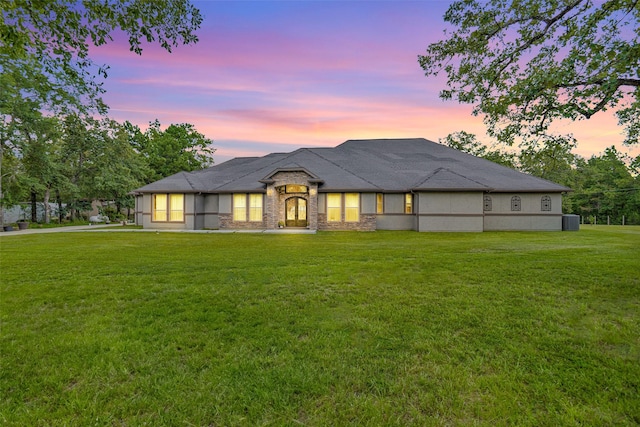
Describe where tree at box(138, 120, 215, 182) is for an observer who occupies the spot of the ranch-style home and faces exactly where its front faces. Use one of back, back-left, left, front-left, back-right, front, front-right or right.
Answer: back-right

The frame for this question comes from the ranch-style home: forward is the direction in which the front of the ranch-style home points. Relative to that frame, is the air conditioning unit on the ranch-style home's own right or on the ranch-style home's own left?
on the ranch-style home's own left

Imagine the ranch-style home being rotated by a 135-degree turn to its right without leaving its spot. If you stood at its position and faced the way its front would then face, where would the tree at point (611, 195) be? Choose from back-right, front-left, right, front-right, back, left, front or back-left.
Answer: right

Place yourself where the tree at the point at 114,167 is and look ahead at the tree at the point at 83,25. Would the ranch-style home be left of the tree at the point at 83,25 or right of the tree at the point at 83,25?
left

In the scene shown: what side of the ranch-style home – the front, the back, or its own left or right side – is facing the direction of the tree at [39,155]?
right

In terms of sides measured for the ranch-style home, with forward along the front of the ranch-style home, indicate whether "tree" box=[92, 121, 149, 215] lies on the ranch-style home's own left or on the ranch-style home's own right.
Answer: on the ranch-style home's own right

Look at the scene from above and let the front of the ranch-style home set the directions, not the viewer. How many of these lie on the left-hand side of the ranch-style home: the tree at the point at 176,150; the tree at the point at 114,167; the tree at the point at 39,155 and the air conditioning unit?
1

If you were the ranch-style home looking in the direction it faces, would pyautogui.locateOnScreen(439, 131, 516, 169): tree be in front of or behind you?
behind

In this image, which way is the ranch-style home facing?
toward the camera
